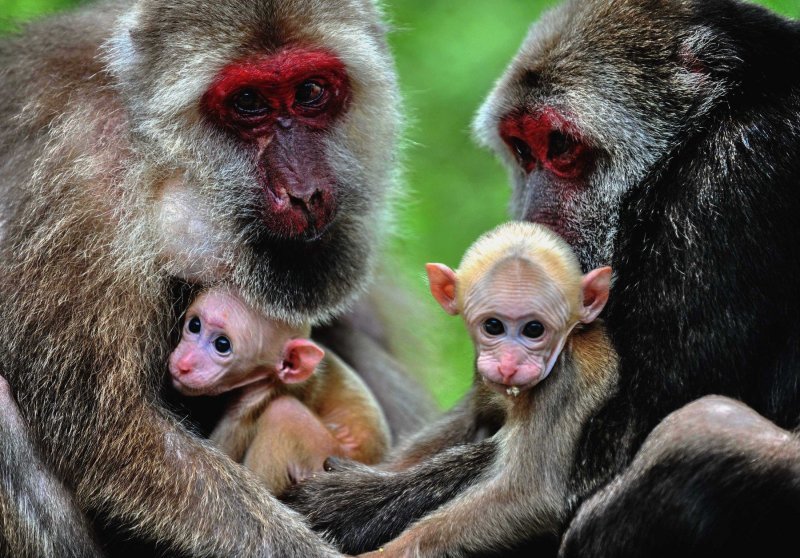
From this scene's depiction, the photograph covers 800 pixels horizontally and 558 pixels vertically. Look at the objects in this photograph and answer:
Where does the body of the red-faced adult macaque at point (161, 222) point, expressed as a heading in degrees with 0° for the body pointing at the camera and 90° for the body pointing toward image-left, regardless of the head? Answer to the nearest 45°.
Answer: approximately 315°
